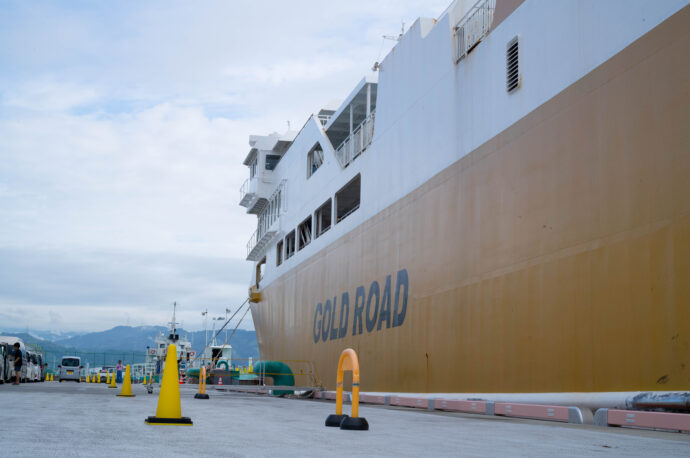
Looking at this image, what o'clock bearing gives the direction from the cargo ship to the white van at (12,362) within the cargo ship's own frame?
The white van is roughly at 12 o'clock from the cargo ship.

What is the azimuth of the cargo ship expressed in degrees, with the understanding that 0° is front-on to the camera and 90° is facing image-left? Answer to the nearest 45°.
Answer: approximately 135°

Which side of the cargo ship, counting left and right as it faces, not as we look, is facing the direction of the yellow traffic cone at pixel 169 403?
left

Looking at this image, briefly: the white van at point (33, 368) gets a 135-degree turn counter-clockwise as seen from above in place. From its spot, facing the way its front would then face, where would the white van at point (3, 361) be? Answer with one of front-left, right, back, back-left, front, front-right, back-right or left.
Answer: back

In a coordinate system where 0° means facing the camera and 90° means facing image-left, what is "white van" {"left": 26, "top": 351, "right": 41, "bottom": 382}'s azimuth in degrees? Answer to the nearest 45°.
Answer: approximately 315°

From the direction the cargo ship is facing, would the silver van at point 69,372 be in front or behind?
in front

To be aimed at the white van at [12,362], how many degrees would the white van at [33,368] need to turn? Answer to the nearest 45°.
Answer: approximately 45° to its right
